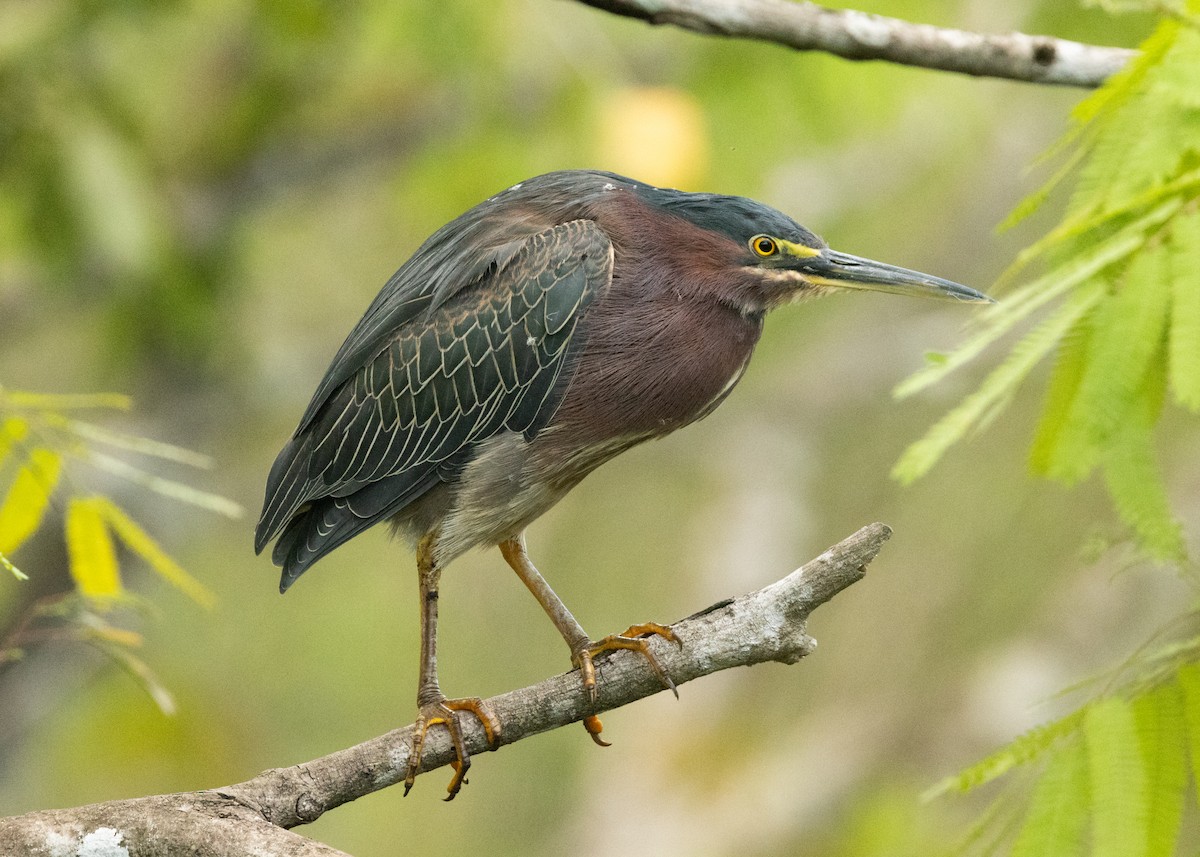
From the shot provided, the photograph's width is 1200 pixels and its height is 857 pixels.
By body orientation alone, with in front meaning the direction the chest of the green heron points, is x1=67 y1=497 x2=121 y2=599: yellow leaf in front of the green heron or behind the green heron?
behind

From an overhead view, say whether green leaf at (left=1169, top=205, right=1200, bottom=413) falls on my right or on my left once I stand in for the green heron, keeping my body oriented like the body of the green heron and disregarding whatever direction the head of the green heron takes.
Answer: on my right

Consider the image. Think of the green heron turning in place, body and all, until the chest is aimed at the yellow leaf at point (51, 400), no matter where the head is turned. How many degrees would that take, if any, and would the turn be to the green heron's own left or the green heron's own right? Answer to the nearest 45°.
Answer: approximately 135° to the green heron's own right

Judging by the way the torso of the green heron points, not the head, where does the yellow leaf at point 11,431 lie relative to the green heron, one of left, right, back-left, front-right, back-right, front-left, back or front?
back-right

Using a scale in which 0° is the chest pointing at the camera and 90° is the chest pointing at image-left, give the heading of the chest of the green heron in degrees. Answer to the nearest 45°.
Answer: approximately 270°

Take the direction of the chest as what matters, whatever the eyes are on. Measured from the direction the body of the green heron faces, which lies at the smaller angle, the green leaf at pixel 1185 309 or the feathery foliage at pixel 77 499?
the green leaf

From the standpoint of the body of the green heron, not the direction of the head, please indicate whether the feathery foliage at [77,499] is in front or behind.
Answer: behind

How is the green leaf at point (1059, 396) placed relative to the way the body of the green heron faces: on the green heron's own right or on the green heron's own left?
on the green heron's own left

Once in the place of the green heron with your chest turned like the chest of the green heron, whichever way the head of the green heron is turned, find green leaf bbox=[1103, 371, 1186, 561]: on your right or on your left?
on your right
